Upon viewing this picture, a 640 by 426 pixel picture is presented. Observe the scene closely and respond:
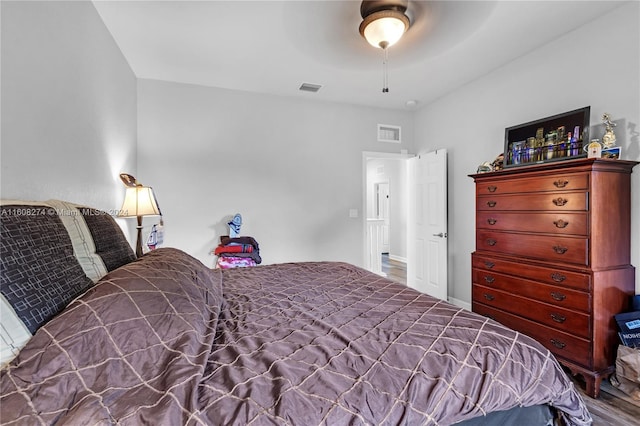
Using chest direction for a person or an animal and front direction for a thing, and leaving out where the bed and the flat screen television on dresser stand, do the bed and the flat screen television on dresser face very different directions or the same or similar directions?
very different directions

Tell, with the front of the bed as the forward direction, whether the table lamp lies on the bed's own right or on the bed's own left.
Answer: on the bed's own left

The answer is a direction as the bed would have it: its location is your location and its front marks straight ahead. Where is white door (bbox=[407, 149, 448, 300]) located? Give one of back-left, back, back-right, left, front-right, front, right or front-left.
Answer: front-left

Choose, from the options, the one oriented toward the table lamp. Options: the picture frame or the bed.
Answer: the picture frame

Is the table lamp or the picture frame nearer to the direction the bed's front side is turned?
the picture frame

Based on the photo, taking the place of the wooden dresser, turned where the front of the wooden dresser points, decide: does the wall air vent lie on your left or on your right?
on your right

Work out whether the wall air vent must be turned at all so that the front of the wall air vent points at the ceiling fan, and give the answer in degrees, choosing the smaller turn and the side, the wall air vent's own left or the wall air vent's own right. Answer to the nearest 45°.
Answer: approximately 45° to the wall air vent's own right

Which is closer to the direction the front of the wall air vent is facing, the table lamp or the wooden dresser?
the wooden dresser
